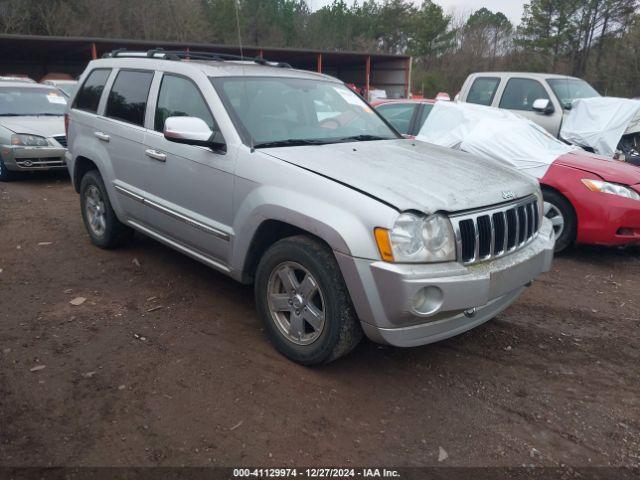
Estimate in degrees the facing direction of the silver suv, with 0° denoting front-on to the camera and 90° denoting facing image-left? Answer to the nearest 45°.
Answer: approximately 315°

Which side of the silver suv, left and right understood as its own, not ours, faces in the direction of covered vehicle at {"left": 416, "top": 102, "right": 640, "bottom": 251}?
left

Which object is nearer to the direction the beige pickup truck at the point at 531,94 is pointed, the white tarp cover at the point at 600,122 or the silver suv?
the white tarp cover

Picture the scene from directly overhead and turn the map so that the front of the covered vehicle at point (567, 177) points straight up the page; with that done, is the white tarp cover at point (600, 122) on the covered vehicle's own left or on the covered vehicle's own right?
on the covered vehicle's own left

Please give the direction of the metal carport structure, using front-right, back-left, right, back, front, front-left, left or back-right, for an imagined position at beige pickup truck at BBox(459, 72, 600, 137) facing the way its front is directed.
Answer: back

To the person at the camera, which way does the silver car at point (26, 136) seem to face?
facing the viewer and to the right of the viewer

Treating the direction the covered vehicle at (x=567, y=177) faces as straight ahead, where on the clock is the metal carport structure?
The metal carport structure is roughly at 6 o'clock from the covered vehicle.

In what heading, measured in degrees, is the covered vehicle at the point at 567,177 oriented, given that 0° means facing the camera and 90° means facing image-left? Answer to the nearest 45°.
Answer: approximately 315°

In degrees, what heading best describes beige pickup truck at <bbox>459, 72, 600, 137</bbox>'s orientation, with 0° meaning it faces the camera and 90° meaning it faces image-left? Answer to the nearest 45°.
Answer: approximately 315°

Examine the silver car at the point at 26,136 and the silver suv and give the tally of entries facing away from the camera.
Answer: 0

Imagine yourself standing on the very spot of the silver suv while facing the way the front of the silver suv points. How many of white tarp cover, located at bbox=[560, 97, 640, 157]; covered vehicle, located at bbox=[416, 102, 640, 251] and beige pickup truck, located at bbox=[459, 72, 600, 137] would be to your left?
3

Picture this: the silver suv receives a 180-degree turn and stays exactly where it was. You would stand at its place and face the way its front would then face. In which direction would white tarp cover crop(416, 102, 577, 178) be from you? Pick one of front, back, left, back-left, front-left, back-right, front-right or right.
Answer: right
